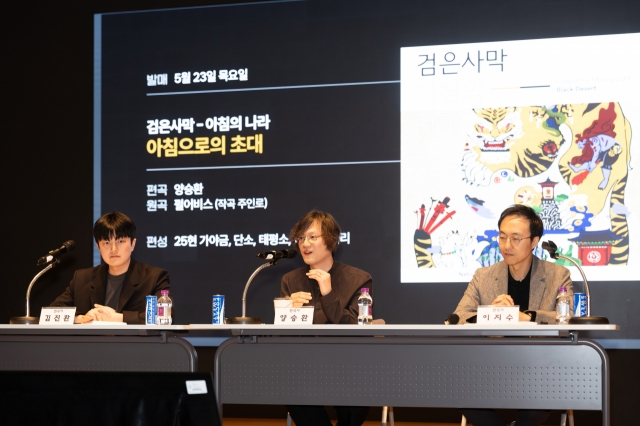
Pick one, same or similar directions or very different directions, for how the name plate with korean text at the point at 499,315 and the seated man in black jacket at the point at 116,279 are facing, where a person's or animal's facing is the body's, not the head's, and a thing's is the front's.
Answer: same or similar directions

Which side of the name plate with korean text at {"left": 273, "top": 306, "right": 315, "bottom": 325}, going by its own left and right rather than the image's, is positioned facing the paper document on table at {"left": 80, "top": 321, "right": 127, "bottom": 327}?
right

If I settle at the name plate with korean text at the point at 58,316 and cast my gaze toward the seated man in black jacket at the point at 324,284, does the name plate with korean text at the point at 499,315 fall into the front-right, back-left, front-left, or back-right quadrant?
front-right

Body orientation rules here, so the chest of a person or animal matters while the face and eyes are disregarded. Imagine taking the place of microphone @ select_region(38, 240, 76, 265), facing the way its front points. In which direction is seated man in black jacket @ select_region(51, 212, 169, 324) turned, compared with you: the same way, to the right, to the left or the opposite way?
to the right

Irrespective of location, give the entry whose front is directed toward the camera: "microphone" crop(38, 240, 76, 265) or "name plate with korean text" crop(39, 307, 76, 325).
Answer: the name plate with korean text

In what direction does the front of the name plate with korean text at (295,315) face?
toward the camera

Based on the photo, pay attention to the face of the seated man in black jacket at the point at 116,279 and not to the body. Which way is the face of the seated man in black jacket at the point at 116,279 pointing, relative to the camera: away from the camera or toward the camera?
toward the camera

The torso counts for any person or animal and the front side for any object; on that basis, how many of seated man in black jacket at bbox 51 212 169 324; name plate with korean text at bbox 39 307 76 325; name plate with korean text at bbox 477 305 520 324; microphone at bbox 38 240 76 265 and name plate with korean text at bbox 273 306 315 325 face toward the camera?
4

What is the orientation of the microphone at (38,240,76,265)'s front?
to the viewer's right

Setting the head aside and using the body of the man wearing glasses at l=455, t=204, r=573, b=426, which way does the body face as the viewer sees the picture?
toward the camera

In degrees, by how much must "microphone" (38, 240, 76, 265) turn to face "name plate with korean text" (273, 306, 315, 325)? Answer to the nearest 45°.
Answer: approximately 45° to its right

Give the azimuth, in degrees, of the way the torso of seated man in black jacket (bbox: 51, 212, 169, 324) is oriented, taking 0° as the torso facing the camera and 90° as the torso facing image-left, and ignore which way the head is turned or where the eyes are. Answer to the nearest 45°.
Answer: approximately 0°

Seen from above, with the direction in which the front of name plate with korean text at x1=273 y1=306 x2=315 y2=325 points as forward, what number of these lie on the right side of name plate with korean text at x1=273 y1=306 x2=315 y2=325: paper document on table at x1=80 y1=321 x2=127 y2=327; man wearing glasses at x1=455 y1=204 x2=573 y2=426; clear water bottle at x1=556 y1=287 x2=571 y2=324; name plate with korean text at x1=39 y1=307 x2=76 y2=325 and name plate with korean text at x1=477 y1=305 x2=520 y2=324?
2
